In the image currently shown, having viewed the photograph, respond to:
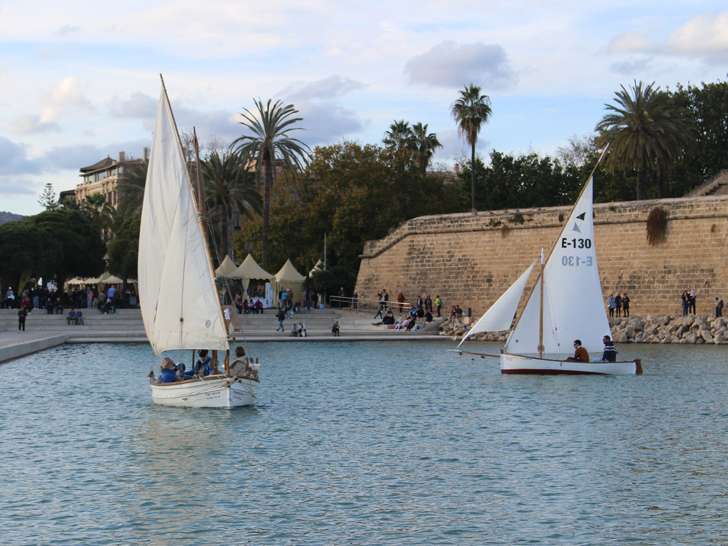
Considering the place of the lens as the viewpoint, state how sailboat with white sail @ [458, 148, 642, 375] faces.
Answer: facing to the left of the viewer

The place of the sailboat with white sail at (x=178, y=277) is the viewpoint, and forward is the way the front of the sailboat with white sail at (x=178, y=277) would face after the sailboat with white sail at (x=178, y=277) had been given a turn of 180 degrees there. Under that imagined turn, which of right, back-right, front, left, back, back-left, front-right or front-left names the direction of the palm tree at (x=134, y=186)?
front-right

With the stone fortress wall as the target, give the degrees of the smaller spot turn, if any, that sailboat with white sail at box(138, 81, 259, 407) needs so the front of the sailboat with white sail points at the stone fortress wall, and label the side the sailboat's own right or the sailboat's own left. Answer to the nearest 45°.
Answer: approximately 90° to the sailboat's own left

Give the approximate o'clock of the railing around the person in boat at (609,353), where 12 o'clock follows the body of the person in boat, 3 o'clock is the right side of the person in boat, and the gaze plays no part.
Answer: The railing is roughly at 2 o'clock from the person in boat.

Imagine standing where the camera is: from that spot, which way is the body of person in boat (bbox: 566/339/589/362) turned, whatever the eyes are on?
to the viewer's left

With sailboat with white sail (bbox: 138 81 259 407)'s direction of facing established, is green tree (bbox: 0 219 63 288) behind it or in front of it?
behind

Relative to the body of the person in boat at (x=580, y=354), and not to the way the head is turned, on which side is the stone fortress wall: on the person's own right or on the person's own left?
on the person's own right

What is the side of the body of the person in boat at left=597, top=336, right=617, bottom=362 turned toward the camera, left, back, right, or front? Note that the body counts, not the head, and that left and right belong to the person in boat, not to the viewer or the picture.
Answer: left

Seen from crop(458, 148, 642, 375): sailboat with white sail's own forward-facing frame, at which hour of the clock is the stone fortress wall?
The stone fortress wall is roughly at 3 o'clock from the sailboat with white sail.

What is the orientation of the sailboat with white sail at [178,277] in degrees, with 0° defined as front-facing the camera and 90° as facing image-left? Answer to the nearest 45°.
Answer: approximately 315°

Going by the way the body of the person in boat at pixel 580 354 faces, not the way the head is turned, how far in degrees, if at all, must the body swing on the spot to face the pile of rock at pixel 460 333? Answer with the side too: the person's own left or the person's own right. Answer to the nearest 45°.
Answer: approximately 90° to the person's own right
